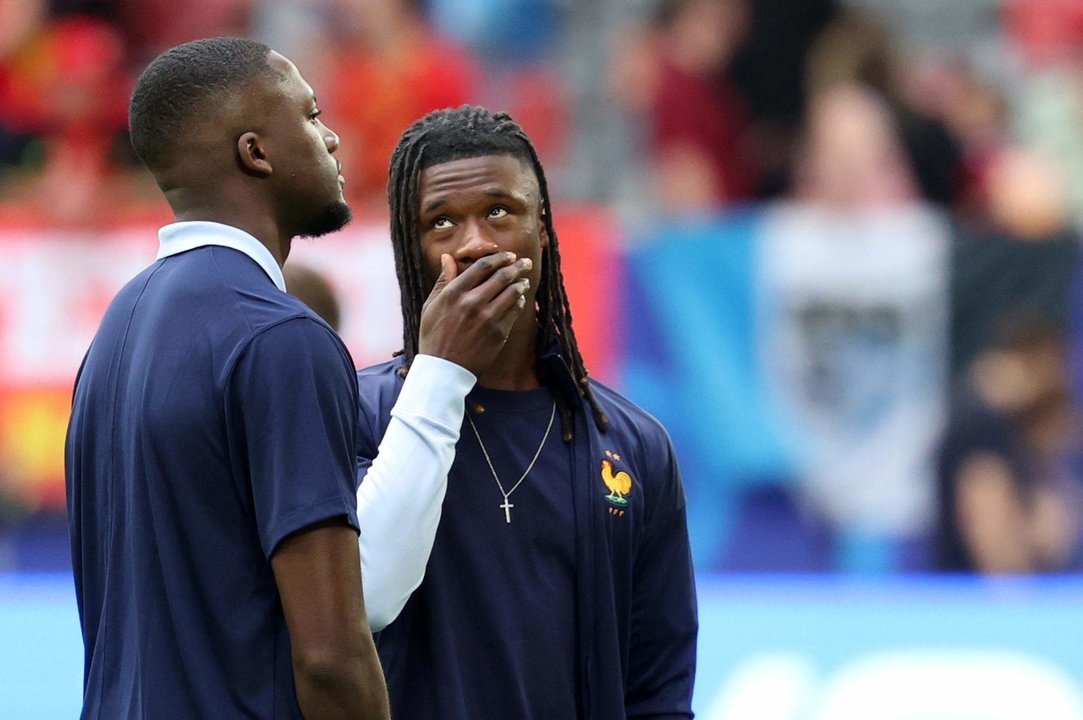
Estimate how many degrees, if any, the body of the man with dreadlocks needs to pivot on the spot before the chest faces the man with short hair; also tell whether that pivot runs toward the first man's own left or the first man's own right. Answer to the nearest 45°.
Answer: approximately 45° to the first man's own right

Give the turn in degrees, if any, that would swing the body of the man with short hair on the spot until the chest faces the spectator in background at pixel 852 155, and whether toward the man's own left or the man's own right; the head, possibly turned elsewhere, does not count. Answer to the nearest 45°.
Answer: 0° — they already face them

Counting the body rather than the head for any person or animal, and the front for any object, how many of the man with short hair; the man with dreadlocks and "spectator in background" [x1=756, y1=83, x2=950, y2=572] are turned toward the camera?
2

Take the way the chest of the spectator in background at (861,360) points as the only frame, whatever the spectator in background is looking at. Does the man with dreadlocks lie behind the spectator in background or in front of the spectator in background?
in front

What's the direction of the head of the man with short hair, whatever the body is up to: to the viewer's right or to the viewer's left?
to the viewer's right

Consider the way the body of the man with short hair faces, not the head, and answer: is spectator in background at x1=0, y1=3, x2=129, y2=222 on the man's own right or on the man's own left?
on the man's own left

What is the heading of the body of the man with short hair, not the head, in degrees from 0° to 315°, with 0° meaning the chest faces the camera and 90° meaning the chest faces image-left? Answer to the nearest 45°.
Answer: approximately 225°

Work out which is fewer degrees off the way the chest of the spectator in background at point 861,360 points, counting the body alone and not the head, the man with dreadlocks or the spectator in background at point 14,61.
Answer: the man with dreadlocks

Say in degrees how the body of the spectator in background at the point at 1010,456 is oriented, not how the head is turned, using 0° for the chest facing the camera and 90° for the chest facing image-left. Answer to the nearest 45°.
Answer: approximately 45°

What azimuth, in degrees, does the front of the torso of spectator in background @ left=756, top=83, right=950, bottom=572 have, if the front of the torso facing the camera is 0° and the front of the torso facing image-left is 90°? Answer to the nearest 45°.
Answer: approximately 0°
